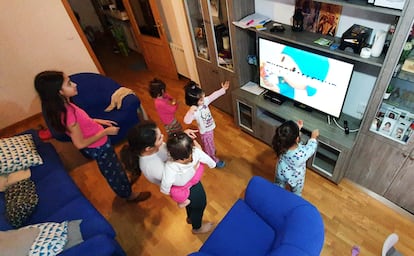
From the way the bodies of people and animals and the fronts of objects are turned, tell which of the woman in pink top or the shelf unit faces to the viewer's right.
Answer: the woman in pink top

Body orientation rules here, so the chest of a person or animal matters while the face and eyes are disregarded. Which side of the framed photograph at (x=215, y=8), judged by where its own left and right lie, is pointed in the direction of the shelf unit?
left

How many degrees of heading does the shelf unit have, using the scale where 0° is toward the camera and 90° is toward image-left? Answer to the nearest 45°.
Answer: approximately 45°

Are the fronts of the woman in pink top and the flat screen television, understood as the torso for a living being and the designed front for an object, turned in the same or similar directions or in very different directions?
very different directions

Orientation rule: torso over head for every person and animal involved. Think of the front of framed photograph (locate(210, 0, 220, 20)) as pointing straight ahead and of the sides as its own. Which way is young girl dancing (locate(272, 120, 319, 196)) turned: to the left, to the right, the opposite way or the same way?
the opposite way

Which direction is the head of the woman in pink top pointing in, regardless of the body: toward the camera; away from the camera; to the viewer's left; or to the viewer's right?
to the viewer's right
